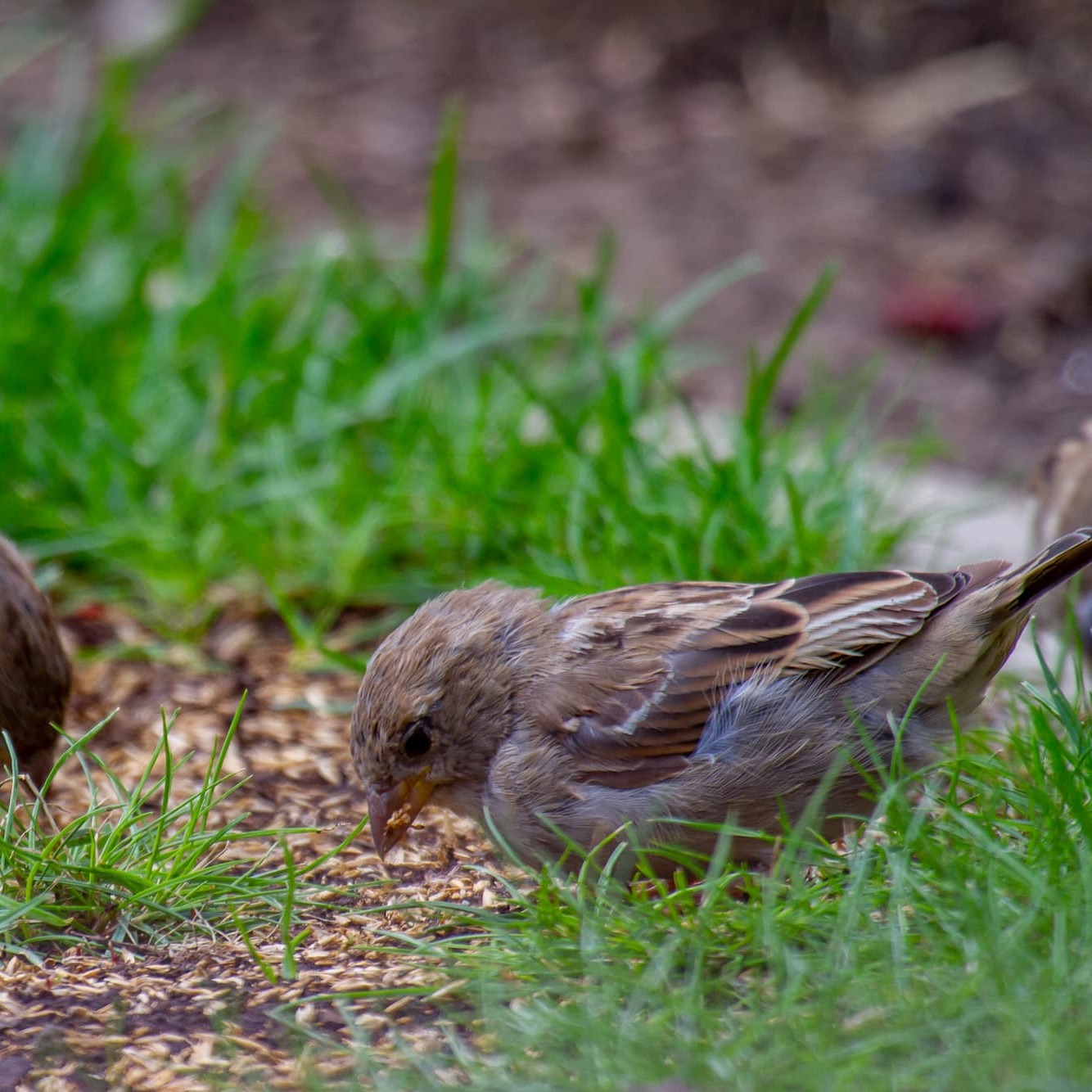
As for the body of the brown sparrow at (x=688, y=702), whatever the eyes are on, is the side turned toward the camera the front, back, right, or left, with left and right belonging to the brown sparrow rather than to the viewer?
left

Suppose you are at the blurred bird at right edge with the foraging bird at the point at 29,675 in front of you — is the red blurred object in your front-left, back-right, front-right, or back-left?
back-right

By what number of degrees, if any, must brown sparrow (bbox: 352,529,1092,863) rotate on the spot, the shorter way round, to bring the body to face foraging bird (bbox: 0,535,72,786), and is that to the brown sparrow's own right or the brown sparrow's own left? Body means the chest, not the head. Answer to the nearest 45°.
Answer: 0° — it already faces it
